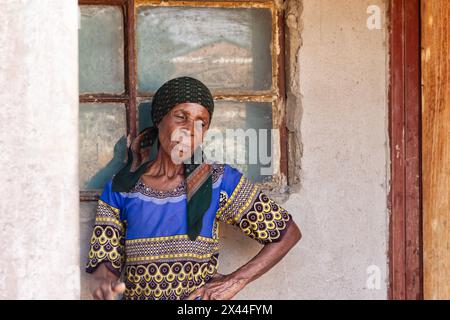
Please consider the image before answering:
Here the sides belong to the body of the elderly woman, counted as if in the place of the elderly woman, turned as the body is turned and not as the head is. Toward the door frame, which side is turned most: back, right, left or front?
left

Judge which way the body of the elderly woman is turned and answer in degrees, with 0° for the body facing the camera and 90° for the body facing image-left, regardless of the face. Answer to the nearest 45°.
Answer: approximately 0°
